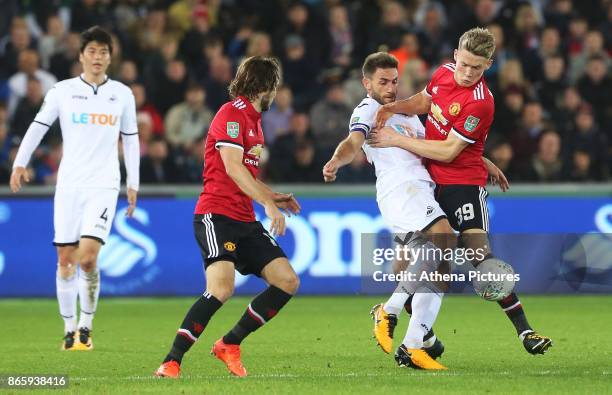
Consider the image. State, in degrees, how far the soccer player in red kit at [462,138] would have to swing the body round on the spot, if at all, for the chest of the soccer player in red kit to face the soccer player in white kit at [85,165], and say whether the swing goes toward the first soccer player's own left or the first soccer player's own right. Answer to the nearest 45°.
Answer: approximately 45° to the first soccer player's own right

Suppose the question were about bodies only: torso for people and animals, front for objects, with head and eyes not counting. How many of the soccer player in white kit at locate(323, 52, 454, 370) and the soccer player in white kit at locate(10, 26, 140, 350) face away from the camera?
0

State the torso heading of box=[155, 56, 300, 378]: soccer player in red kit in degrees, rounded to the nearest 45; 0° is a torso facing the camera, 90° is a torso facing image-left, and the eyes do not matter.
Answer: approximately 315°

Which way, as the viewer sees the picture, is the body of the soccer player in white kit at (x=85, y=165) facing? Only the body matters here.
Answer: toward the camera

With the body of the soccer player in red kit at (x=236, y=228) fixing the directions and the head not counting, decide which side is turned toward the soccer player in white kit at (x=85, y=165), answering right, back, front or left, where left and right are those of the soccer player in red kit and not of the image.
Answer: back

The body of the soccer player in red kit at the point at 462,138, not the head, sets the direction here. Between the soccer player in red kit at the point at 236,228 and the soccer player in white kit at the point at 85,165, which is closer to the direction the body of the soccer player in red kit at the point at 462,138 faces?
the soccer player in red kit

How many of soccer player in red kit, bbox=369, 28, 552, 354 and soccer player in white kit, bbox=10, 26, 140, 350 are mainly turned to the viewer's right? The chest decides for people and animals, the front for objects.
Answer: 0
